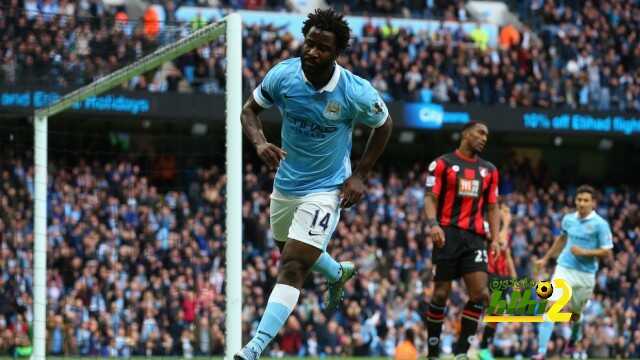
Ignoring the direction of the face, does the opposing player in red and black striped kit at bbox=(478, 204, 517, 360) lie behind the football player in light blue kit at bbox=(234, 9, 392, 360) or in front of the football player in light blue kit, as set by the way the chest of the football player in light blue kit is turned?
behind

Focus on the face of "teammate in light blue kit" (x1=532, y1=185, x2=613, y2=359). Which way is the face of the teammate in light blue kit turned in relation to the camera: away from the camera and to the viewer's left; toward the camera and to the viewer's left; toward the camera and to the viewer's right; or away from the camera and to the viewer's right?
toward the camera and to the viewer's left

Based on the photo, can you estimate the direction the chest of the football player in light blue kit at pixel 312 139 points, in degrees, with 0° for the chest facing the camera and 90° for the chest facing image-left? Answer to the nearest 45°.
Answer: approximately 45°

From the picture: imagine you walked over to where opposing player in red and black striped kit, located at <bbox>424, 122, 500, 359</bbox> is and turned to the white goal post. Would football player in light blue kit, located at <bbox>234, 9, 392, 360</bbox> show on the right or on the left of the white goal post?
left

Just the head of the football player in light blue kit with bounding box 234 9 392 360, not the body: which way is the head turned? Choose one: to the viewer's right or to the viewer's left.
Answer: to the viewer's left

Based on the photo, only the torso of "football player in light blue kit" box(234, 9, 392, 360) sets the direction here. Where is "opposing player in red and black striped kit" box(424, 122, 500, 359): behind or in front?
behind

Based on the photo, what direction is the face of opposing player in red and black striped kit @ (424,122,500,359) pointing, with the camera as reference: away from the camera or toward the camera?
toward the camera

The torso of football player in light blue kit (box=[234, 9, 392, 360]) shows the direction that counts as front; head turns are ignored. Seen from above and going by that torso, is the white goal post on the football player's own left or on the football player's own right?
on the football player's own right
